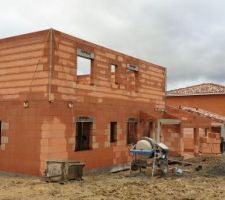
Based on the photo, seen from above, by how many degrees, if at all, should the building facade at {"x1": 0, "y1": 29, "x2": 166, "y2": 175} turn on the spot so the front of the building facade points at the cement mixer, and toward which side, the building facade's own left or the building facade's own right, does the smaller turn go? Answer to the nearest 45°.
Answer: approximately 45° to the building facade's own left

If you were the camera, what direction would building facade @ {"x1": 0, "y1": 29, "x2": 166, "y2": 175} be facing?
facing the viewer and to the right of the viewer

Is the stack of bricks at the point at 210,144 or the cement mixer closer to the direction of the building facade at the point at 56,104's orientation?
the cement mixer

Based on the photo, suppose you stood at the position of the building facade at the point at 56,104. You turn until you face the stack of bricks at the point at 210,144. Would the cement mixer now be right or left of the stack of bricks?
right

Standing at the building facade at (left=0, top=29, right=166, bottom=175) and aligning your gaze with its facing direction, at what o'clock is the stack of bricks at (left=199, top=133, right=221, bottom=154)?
The stack of bricks is roughly at 9 o'clock from the building facade.
